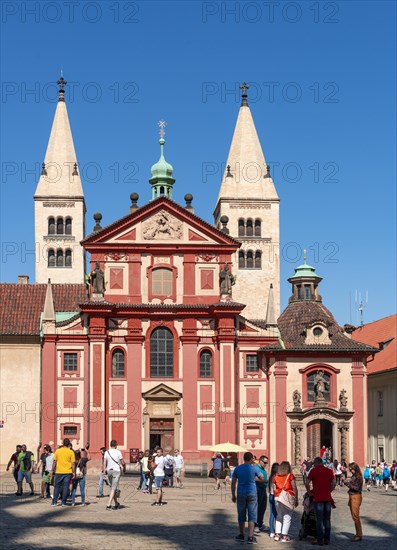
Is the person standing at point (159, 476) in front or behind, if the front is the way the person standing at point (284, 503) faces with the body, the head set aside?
in front

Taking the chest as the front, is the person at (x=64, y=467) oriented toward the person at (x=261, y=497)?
no

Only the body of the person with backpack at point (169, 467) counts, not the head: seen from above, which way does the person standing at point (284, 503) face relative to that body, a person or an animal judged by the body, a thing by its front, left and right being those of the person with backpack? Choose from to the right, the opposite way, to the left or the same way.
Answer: the same way

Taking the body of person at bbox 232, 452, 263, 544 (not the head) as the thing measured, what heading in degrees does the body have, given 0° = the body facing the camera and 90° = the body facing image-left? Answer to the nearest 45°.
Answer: approximately 180°

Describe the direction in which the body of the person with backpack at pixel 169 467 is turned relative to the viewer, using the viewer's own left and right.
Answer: facing away from the viewer

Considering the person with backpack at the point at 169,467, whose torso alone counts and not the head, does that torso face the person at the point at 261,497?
no

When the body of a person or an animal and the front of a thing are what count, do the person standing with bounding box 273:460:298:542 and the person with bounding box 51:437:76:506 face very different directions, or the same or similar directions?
same or similar directions

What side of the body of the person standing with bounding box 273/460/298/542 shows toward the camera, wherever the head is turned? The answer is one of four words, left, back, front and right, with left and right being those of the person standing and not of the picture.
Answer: back

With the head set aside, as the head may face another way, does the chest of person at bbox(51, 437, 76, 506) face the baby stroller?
no

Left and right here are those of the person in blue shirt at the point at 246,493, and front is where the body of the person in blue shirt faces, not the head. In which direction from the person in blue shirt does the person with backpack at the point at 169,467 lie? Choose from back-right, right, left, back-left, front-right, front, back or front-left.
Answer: front

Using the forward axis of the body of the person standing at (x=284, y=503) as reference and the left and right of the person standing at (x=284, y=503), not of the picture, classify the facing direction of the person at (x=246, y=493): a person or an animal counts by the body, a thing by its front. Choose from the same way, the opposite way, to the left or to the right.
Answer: the same way

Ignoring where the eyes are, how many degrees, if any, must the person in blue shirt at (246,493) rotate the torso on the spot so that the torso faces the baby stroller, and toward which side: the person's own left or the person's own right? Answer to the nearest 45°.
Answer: approximately 90° to the person's own right
